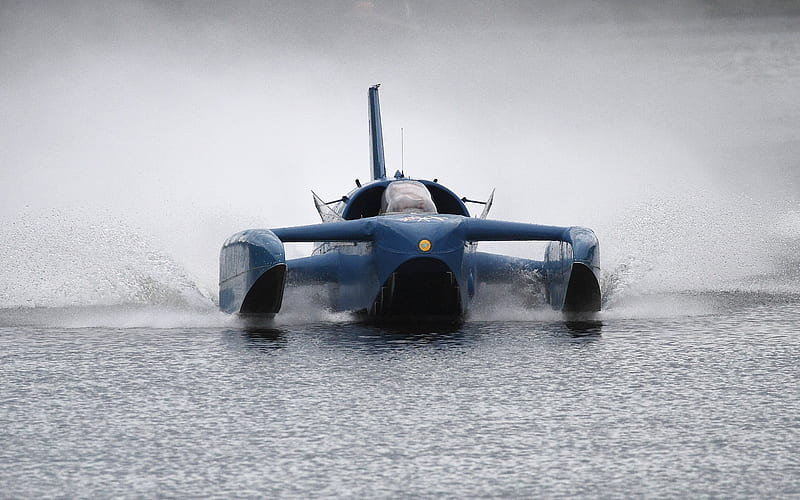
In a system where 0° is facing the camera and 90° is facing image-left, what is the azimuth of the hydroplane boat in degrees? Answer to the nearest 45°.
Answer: approximately 0°
